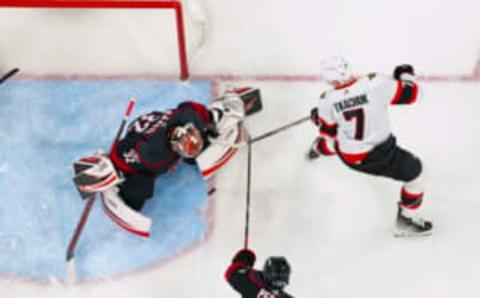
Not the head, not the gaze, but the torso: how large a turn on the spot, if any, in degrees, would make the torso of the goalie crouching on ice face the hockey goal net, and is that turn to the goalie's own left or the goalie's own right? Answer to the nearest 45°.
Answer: approximately 135° to the goalie's own left

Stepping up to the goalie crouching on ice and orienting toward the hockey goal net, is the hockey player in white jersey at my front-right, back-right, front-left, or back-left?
back-right

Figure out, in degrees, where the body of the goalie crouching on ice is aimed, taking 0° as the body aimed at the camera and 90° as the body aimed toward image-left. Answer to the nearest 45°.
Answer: approximately 315°

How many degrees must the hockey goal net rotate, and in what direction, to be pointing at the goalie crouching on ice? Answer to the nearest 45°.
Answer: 0° — it already faces them

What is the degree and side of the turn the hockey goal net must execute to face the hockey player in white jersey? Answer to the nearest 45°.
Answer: approximately 45° to its left

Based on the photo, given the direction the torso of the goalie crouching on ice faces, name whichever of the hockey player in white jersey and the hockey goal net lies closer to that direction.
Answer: the hockey player in white jersey

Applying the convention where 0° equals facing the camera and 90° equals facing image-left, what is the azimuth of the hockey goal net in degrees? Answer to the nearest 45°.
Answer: approximately 0°
